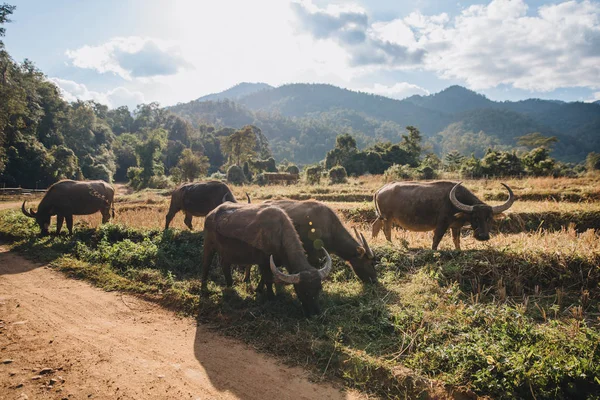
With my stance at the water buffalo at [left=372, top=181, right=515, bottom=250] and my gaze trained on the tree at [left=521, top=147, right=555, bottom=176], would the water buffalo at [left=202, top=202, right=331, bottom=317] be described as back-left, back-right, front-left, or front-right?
back-left

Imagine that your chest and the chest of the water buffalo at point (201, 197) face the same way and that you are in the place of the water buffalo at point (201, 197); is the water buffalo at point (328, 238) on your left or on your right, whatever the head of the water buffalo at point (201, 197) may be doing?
on your right

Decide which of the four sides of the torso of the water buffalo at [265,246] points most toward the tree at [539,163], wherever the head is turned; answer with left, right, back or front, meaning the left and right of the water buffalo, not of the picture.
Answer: left

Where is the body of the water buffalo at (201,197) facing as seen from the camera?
to the viewer's right

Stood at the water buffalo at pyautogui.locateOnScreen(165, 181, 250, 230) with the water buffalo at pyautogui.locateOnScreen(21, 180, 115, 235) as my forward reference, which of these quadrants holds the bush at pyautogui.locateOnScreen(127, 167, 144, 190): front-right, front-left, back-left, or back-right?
front-right

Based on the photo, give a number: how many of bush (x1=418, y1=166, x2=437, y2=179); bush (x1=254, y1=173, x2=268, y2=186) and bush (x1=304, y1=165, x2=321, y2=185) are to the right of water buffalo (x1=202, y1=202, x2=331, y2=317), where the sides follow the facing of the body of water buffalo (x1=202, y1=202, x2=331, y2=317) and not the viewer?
0

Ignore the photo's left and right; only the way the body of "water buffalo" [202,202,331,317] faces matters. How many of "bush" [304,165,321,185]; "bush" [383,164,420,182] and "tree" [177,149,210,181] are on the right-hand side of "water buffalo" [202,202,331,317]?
0

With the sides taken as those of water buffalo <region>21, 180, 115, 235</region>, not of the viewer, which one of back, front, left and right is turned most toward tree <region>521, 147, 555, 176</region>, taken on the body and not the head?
back

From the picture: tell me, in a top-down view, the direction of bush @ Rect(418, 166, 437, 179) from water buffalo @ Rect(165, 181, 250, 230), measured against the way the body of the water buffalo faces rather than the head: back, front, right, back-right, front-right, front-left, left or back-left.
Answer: front-left

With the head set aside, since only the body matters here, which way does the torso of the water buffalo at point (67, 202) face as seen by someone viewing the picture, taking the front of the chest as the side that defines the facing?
to the viewer's left

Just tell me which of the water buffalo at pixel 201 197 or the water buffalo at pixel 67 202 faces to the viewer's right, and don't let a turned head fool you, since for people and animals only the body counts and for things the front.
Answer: the water buffalo at pixel 201 197

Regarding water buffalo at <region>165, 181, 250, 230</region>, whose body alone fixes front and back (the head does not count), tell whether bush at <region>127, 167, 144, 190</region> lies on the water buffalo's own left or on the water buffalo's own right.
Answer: on the water buffalo's own left

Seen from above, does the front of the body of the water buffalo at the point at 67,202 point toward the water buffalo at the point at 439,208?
no

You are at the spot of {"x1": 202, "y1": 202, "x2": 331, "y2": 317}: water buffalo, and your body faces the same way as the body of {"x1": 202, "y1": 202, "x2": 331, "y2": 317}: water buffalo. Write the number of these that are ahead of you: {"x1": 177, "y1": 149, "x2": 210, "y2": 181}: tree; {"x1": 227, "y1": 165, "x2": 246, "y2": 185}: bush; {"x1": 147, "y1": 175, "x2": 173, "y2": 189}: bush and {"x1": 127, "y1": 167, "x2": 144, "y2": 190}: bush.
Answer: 0
